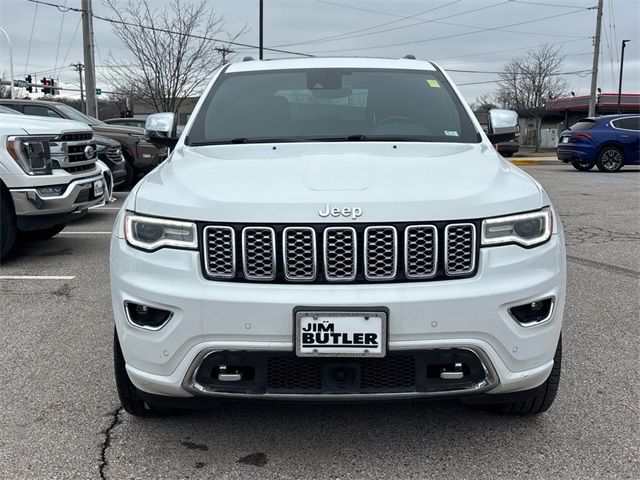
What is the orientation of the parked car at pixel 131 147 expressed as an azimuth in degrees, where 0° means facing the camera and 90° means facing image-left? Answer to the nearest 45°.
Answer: approximately 315°

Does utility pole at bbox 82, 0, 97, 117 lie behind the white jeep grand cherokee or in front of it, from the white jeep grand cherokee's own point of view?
behind

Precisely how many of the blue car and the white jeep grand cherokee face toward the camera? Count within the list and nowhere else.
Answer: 1

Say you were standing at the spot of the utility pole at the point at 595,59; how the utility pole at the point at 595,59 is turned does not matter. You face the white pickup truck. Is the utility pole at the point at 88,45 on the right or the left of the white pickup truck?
right

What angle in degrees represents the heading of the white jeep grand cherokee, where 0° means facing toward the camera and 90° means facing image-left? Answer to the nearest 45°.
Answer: approximately 0°

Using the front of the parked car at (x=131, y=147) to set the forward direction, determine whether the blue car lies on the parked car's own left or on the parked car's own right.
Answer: on the parked car's own left

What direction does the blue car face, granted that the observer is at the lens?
facing away from the viewer and to the right of the viewer

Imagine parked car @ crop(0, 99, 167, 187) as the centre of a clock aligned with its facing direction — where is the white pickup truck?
The white pickup truck is roughly at 2 o'clock from the parked car.

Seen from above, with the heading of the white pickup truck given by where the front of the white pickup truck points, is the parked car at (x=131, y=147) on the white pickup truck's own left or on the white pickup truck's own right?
on the white pickup truck's own left

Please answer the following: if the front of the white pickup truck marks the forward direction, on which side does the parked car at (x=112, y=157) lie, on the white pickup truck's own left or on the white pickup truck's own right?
on the white pickup truck's own left
